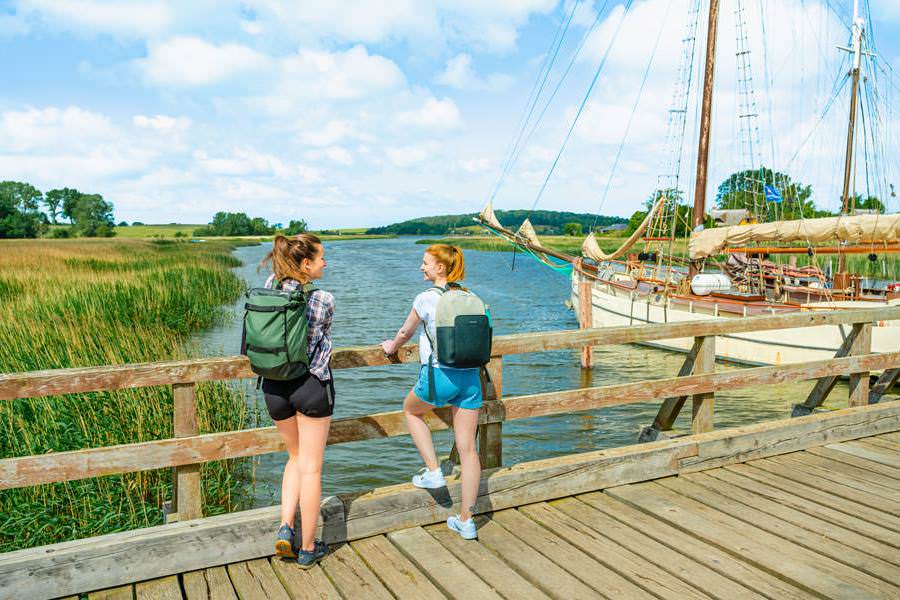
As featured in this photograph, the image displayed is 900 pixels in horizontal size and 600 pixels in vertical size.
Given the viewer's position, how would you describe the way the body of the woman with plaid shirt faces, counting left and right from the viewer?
facing away from the viewer and to the right of the viewer

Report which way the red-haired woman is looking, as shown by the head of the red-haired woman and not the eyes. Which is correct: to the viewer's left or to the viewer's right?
to the viewer's left

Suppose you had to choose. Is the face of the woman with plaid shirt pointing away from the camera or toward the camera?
away from the camera

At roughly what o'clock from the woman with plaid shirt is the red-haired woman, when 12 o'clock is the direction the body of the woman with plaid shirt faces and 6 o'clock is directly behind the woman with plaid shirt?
The red-haired woman is roughly at 1 o'clock from the woman with plaid shirt.
